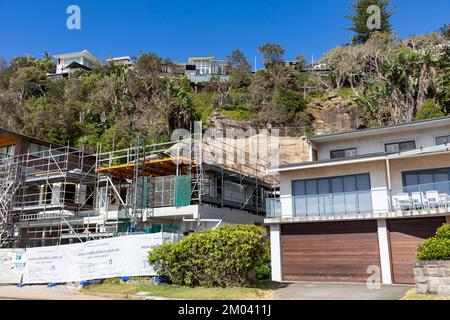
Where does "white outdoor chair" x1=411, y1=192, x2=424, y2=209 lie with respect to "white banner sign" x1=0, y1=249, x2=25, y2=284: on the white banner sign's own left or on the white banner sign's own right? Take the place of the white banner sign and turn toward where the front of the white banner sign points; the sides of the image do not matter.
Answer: on the white banner sign's own left

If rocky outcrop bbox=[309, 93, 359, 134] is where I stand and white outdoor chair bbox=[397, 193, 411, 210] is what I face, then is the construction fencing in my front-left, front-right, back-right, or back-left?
front-right

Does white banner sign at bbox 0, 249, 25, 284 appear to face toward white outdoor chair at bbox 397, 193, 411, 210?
no

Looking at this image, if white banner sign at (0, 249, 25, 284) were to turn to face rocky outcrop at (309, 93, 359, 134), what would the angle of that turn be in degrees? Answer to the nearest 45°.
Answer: approximately 90° to its left

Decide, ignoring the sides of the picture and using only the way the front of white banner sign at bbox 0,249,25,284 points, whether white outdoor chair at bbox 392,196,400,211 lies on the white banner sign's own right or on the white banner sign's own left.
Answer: on the white banner sign's own left

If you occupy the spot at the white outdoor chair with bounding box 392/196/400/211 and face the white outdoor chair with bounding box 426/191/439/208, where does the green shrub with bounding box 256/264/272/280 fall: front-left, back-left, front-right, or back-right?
back-right

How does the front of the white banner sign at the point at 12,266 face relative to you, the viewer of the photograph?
facing the viewer

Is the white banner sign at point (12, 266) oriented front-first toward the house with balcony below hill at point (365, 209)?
no

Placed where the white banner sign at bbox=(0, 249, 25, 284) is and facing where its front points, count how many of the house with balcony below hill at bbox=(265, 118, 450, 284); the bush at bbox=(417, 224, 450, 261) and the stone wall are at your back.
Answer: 0

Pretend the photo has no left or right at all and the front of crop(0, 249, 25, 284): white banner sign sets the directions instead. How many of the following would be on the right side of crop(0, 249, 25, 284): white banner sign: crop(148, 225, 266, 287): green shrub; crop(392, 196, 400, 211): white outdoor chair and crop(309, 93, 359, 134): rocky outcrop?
0

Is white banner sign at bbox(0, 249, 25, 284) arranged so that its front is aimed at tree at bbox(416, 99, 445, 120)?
no

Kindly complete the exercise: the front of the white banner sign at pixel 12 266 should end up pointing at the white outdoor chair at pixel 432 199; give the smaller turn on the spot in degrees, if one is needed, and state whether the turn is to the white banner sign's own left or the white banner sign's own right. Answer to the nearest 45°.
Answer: approximately 45° to the white banner sign's own left

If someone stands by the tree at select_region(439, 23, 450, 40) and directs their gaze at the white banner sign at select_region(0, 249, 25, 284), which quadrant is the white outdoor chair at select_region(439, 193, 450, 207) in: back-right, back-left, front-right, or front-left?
front-left

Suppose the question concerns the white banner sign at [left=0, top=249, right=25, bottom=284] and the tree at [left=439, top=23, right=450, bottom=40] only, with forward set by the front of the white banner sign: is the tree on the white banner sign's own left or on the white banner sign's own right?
on the white banner sign's own left
